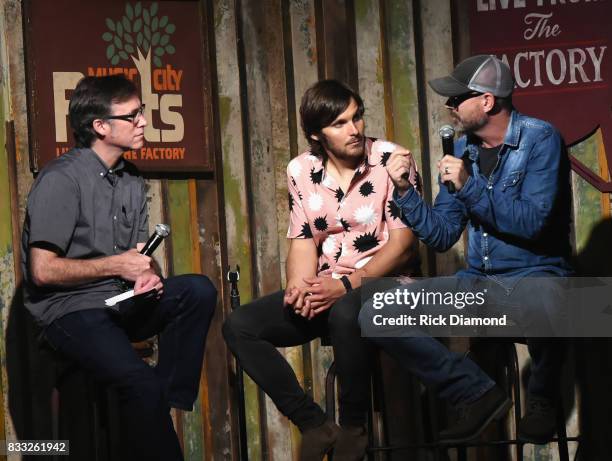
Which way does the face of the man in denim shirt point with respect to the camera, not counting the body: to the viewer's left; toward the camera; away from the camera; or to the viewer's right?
to the viewer's left

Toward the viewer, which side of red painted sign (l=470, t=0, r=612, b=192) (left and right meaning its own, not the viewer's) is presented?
front

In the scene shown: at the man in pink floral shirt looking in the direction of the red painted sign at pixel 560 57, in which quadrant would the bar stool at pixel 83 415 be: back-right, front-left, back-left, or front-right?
back-left

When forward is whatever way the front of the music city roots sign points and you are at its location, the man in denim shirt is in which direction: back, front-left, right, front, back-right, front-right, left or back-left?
front-left

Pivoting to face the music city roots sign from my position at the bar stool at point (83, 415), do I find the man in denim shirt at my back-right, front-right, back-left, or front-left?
front-right

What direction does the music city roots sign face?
toward the camera

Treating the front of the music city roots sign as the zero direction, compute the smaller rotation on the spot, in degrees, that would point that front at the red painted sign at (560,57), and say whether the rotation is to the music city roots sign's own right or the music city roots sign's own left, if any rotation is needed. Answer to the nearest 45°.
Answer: approximately 90° to the music city roots sign's own left

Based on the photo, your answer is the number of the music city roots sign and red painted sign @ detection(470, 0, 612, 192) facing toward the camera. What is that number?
2

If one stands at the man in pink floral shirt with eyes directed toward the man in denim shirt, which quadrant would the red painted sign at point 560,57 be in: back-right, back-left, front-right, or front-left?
front-left

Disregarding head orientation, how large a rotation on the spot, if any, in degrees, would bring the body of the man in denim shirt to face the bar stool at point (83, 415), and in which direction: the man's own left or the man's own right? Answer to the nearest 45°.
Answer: approximately 45° to the man's own right

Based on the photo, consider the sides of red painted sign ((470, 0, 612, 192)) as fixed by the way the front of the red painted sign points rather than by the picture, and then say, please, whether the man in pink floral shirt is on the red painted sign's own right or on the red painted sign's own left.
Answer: on the red painted sign's own right

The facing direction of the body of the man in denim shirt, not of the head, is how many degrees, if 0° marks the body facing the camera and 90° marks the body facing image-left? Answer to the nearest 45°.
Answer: approximately 45°
